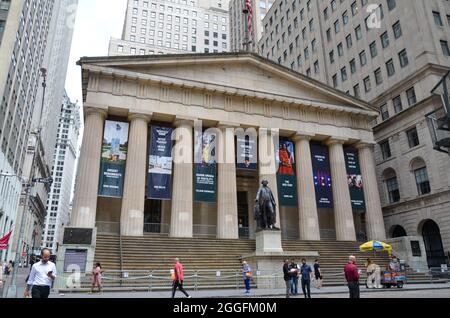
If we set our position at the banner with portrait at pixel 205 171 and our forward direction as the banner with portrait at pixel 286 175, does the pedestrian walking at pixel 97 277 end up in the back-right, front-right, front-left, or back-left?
back-right

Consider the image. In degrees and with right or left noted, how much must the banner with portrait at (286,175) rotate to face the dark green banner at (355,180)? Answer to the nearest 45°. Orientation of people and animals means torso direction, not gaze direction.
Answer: approximately 135° to its left

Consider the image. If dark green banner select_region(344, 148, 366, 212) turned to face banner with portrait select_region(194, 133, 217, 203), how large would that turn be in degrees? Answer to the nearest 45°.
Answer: approximately 45° to its right

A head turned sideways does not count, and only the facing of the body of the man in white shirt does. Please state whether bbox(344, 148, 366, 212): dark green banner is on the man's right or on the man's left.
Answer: on the man's left

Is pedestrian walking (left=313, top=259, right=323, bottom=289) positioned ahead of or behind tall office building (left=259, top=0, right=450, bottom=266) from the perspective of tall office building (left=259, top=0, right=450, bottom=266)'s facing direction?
ahead

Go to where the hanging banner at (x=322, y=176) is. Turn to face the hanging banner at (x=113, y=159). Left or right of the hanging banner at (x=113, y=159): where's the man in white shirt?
left

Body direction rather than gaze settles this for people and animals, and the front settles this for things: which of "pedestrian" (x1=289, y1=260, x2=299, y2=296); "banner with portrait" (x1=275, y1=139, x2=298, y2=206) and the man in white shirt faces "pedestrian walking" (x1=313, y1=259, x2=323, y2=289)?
the banner with portrait

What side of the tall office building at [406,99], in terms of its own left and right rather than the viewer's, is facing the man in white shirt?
front
